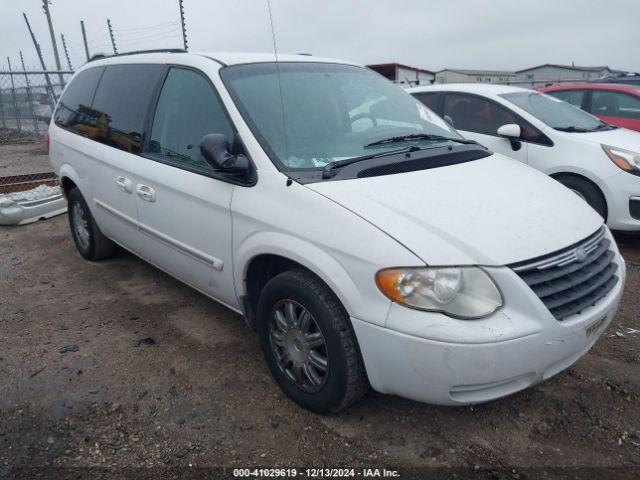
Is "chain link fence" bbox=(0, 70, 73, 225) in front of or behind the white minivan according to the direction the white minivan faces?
behind

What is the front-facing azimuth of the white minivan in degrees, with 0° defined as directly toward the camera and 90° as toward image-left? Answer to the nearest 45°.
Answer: approximately 315°

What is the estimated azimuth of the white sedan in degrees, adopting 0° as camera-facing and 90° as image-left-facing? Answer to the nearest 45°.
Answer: approximately 315°

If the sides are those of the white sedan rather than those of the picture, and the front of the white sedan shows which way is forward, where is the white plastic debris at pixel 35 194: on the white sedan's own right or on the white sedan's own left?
on the white sedan's own right

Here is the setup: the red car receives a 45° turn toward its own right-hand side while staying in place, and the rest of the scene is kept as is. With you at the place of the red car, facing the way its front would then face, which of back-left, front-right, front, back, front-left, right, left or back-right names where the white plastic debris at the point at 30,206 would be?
right

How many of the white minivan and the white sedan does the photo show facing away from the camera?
0

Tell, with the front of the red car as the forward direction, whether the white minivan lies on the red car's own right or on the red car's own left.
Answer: on the red car's own right

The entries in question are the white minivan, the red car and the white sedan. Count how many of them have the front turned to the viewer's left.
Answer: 0

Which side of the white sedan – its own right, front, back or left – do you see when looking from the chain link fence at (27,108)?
back

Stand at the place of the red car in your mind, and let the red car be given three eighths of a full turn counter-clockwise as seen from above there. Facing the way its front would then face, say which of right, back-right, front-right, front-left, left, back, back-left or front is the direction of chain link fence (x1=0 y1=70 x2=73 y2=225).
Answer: front-left

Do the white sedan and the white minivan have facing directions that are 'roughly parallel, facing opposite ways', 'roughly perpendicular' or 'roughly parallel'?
roughly parallel

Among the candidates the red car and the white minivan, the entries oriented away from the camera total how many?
0

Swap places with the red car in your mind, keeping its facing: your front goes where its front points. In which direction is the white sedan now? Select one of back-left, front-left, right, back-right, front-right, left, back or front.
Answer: right

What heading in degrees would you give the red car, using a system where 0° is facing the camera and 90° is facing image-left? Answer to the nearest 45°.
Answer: approximately 270°

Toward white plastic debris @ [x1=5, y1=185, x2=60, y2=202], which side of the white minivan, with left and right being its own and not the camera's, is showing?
back

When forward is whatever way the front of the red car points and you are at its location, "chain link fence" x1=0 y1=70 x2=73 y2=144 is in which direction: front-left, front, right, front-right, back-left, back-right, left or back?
back
